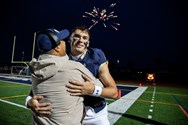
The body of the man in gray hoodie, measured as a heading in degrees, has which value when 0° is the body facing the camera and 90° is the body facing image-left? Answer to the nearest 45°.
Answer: approximately 225°

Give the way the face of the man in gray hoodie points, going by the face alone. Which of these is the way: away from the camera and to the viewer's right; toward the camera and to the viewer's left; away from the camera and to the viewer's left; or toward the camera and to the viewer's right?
away from the camera and to the viewer's right
